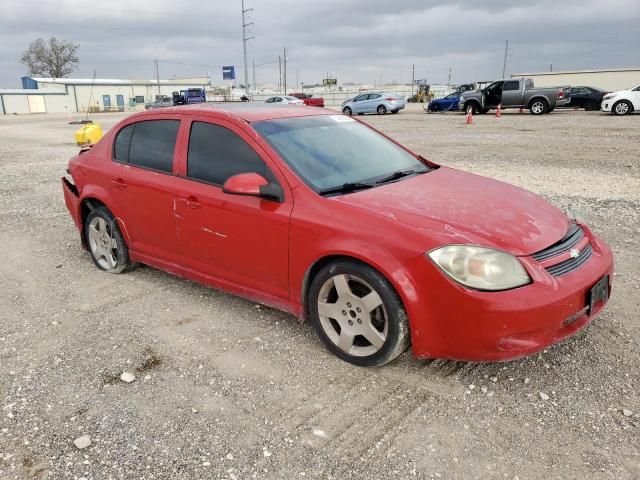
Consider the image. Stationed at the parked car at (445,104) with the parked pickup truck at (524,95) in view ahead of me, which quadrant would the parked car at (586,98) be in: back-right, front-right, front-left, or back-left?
front-left

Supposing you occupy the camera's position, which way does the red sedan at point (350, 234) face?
facing the viewer and to the right of the viewer

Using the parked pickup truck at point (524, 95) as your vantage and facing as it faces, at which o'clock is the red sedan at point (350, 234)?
The red sedan is roughly at 9 o'clock from the parked pickup truck.

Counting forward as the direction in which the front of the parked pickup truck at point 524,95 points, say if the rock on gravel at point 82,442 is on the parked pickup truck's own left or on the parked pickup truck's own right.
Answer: on the parked pickup truck's own left

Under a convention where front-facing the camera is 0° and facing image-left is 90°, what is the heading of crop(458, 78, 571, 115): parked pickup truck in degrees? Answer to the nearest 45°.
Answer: approximately 90°

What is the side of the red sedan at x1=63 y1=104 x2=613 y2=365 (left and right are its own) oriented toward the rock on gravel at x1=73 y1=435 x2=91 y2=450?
right

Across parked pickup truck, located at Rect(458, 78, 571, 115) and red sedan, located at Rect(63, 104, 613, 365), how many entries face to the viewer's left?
1
